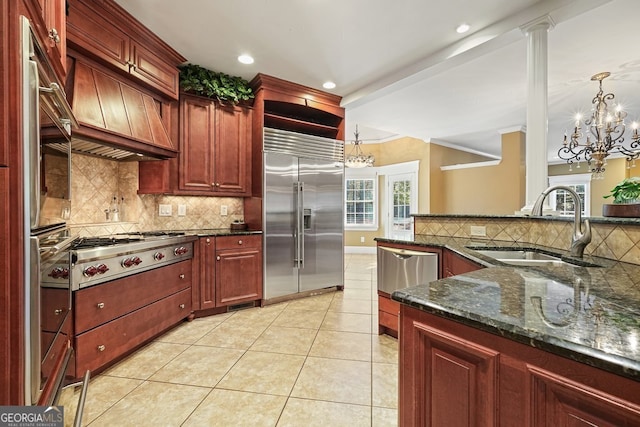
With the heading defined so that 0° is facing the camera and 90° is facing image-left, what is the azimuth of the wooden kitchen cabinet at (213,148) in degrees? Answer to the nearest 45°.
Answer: approximately 0°

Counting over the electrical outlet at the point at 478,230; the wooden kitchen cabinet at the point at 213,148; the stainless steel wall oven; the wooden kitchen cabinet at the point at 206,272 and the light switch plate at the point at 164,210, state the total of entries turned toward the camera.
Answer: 4

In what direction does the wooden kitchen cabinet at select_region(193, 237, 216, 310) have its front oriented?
toward the camera

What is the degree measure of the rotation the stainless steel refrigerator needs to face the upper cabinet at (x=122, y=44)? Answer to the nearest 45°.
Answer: approximately 90° to its right

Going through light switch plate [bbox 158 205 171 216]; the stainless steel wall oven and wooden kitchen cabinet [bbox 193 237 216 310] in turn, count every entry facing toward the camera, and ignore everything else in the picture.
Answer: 2

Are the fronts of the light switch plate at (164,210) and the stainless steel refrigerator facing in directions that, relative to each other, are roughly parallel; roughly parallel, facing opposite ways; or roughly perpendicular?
roughly parallel

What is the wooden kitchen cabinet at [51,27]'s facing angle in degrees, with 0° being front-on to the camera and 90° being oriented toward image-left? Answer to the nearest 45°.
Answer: approximately 270°

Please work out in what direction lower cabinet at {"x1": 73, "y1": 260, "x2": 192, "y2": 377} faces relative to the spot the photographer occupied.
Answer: facing the viewer and to the right of the viewer

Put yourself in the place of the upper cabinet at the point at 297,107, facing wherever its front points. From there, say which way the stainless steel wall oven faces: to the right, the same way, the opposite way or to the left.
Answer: to the left

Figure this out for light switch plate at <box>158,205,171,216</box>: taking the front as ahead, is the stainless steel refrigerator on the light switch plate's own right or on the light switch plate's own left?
on the light switch plate's own left

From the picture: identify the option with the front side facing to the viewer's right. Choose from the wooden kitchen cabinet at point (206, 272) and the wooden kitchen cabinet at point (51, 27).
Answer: the wooden kitchen cabinet at point (51, 27)

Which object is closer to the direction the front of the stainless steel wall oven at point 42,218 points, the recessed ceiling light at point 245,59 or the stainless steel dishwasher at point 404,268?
the stainless steel dishwasher

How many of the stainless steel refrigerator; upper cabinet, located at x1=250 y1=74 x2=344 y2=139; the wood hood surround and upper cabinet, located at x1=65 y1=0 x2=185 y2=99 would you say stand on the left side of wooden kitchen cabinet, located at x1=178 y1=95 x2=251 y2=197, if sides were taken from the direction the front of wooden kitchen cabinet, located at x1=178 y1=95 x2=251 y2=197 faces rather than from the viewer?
2

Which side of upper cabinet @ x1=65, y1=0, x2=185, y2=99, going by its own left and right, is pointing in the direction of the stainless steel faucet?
front

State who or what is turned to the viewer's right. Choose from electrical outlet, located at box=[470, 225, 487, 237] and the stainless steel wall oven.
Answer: the stainless steel wall oven
